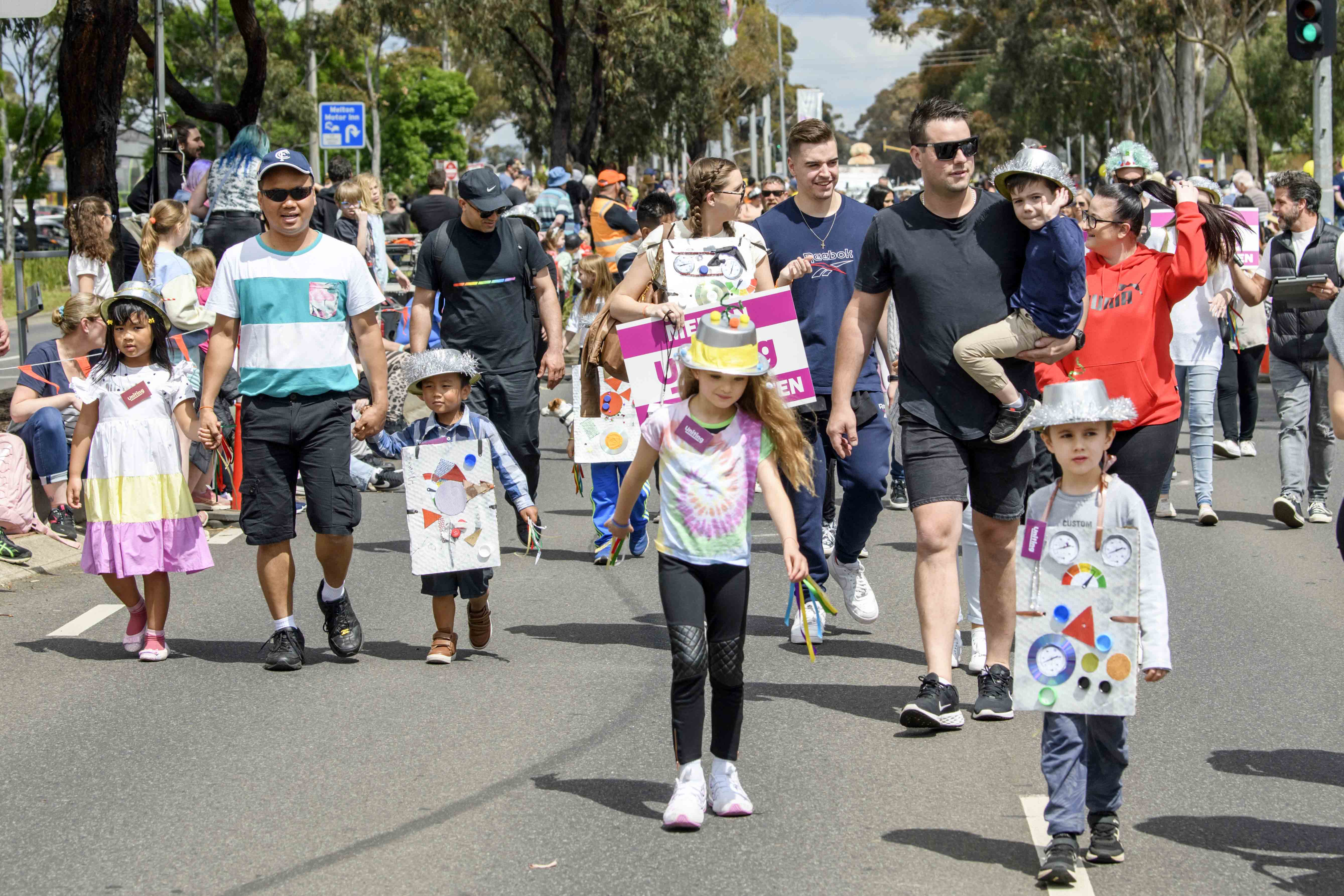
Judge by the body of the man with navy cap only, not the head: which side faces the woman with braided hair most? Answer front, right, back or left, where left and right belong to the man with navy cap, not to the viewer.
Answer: left

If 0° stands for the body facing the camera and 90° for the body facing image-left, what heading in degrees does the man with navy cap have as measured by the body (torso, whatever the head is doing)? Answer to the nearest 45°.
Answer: approximately 0°

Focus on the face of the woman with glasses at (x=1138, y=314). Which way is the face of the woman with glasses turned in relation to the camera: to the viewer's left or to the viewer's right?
to the viewer's left

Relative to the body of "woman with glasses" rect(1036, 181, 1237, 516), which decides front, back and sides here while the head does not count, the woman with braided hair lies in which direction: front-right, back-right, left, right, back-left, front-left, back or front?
front-right

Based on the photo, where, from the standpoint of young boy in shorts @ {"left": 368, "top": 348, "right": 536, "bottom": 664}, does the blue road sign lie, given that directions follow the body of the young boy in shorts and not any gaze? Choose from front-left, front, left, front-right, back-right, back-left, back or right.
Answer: back

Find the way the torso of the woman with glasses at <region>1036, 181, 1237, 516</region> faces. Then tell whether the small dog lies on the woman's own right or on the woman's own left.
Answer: on the woman's own right

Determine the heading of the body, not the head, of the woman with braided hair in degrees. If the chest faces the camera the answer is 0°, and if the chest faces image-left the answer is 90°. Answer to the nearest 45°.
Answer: approximately 0°

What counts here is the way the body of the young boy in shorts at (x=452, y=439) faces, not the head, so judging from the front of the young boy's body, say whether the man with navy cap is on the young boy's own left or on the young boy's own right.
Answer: on the young boy's own right
